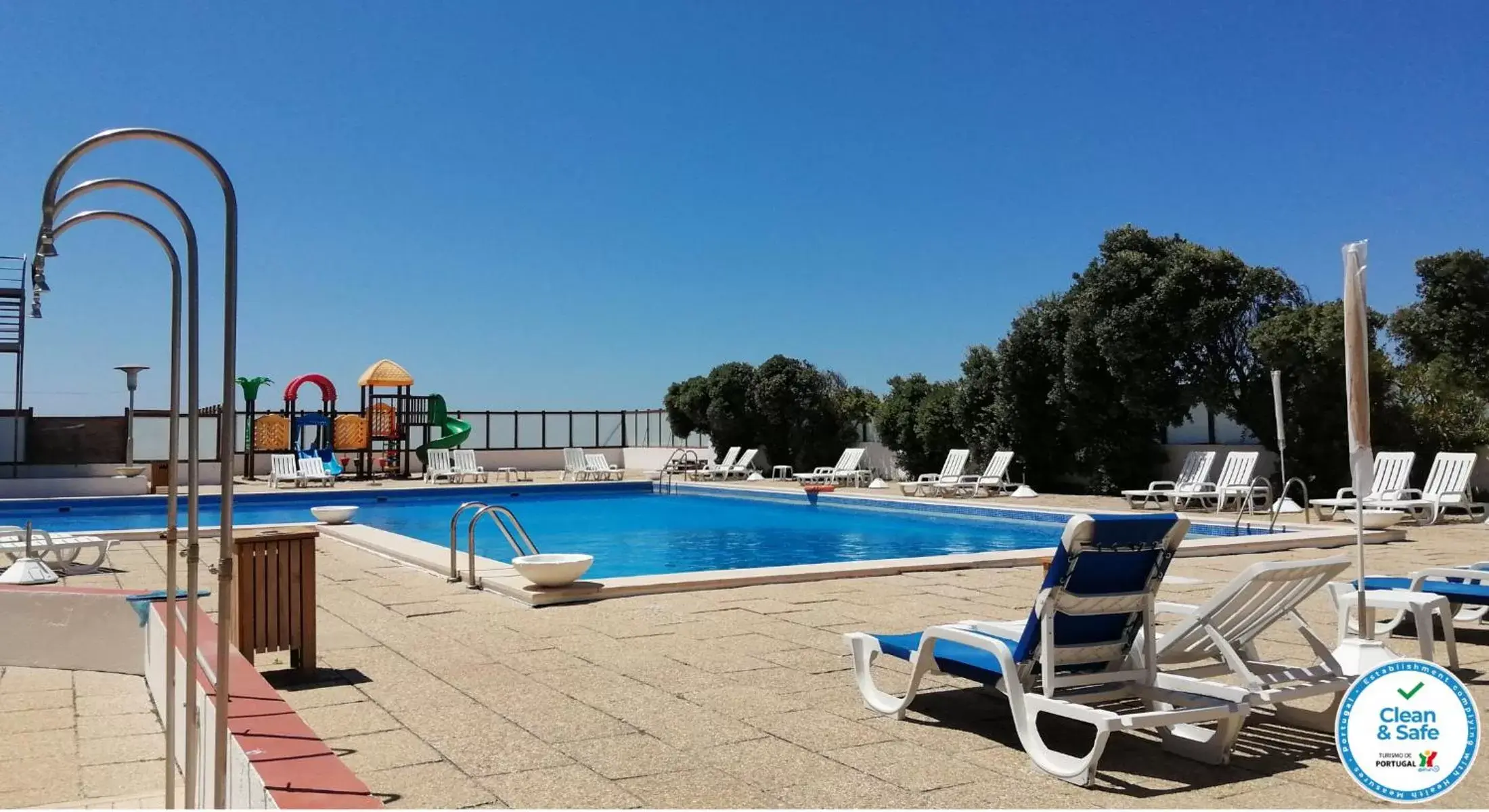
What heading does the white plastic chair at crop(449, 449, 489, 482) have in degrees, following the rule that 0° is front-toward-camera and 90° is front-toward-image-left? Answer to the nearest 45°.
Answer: approximately 315°

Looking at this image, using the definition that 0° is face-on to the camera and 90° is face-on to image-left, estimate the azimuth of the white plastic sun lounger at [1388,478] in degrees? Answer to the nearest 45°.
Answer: approximately 45°

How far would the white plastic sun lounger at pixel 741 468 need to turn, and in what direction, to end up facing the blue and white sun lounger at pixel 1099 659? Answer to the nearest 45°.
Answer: approximately 45° to its left

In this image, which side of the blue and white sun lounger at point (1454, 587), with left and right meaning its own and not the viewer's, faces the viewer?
left

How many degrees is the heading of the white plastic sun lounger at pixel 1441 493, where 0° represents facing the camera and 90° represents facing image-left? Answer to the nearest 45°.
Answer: approximately 45°

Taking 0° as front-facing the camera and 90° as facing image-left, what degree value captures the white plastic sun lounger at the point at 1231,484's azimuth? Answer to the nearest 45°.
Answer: approximately 45°

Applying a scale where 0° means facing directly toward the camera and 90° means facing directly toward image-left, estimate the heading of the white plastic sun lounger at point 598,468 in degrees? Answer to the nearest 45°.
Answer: approximately 315°

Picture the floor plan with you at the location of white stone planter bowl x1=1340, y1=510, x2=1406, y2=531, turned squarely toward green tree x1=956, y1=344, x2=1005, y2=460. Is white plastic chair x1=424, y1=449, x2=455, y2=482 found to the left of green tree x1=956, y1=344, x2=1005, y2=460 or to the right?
left

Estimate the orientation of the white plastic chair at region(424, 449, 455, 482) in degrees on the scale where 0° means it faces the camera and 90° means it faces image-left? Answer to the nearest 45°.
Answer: approximately 315°

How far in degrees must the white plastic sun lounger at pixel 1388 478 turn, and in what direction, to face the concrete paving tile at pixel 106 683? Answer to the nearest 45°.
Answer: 0° — it already faces it
